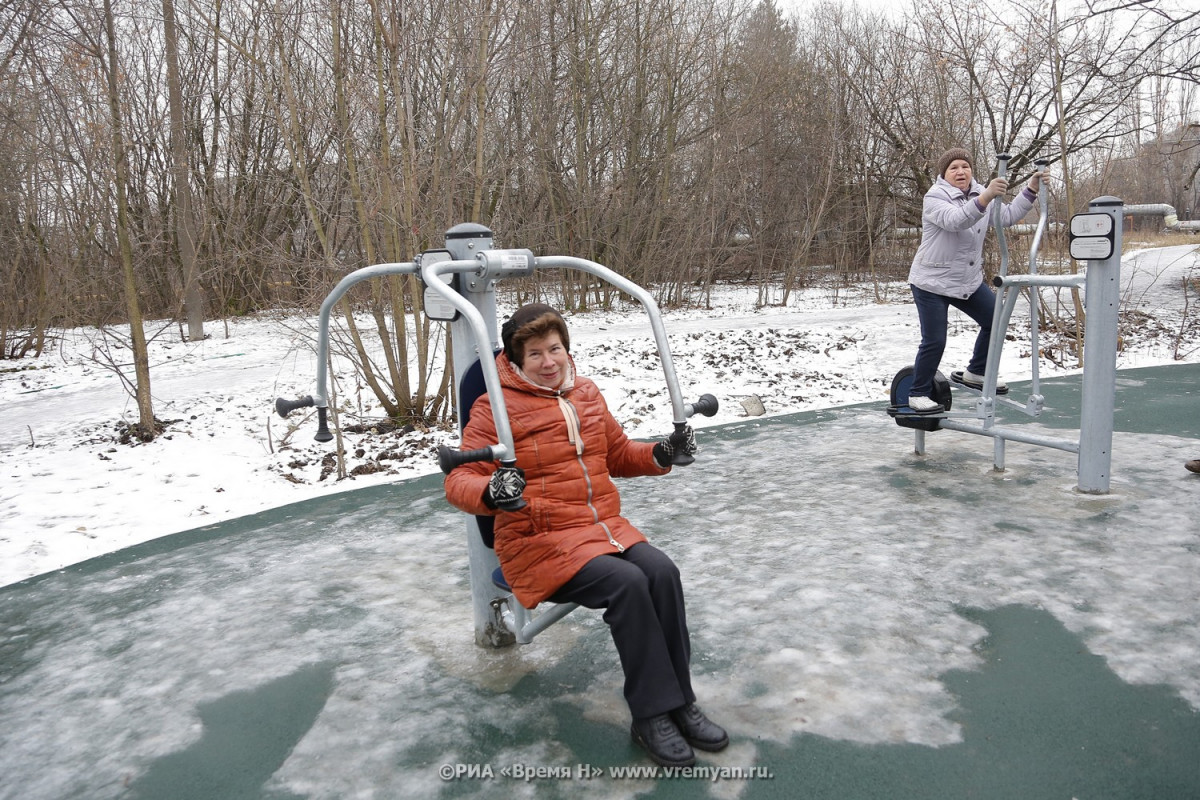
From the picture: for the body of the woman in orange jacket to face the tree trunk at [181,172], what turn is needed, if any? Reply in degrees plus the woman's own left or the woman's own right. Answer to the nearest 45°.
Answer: approximately 180°

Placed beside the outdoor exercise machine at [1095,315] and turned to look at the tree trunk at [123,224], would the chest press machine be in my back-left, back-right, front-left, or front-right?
front-left

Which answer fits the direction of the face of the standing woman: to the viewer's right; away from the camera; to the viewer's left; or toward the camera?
toward the camera

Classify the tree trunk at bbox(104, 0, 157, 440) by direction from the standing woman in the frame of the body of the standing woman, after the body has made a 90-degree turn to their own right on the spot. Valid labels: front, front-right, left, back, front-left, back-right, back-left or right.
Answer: front-right

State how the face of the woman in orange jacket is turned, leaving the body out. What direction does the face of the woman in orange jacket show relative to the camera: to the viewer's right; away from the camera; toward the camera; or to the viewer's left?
toward the camera

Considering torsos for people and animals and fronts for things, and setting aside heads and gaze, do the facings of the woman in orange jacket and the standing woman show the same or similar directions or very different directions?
same or similar directions

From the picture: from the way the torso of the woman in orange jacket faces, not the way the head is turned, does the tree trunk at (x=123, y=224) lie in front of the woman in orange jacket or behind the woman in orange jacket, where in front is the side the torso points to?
behind

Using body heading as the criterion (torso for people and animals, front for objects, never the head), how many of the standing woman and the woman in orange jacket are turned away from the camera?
0

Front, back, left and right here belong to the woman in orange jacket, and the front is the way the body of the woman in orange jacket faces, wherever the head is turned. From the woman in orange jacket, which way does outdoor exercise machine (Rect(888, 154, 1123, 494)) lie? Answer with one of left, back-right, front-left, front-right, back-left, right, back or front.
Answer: left

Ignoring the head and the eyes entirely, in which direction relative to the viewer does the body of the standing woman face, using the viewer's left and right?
facing the viewer and to the right of the viewer

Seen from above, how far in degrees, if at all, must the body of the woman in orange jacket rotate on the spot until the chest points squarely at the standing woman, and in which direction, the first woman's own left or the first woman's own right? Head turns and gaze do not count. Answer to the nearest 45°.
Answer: approximately 90° to the first woman's own left
